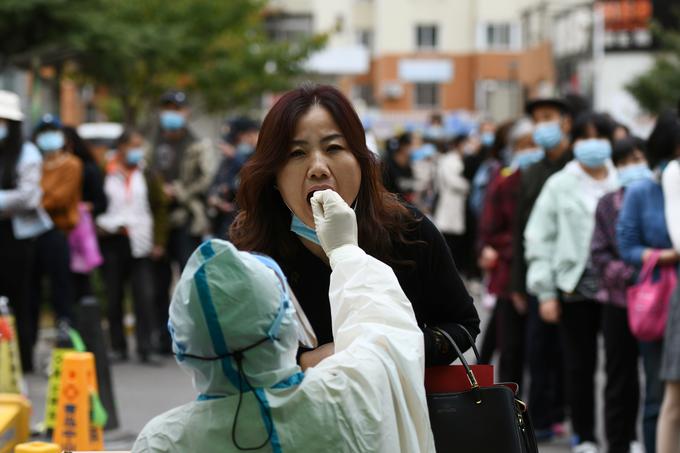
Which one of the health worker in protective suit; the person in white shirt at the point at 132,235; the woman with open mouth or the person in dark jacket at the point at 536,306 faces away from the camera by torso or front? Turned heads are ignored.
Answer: the health worker in protective suit

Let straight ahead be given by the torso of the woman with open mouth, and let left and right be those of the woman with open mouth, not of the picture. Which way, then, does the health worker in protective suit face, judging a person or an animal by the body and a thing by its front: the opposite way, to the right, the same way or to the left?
the opposite way

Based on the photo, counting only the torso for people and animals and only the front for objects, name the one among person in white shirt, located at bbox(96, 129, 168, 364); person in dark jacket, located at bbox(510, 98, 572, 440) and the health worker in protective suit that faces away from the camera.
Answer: the health worker in protective suit

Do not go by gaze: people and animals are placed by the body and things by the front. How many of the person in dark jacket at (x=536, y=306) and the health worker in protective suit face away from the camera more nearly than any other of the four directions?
1

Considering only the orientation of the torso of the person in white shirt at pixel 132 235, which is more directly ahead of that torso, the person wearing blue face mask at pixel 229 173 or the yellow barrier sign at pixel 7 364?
the yellow barrier sign

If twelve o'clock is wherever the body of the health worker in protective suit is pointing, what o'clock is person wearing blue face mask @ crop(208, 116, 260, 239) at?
The person wearing blue face mask is roughly at 12 o'clock from the health worker in protective suit.

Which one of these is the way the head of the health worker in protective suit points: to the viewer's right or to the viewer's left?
to the viewer's right

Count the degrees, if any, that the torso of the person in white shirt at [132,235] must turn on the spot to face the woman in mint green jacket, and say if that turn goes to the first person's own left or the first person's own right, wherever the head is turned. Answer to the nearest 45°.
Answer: approximately 45° to the first person's own left

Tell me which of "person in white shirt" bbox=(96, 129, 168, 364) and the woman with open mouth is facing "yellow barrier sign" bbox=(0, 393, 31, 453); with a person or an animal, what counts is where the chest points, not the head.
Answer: the person in white shirt

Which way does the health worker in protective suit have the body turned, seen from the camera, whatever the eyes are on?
away from the camera
